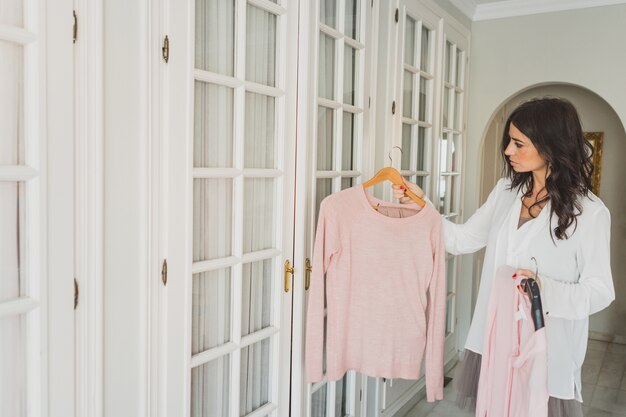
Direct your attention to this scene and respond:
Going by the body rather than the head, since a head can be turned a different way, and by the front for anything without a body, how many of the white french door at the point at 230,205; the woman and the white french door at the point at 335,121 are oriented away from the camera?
0

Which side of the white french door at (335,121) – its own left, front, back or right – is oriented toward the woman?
front

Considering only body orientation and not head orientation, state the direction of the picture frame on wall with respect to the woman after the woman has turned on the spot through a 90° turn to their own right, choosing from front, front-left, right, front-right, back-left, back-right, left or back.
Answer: front-right

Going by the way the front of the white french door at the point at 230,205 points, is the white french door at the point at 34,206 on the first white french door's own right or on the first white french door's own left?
on the first white french door's own right

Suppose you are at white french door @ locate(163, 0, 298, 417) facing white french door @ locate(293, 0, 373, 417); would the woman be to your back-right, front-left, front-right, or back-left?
front-right

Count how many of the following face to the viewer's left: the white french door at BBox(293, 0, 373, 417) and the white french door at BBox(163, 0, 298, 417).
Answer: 0

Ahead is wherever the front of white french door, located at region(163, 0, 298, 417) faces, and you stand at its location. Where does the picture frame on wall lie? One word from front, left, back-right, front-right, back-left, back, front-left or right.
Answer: left

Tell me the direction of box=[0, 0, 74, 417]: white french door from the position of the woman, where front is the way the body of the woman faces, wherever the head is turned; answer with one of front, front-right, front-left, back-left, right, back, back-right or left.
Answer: front

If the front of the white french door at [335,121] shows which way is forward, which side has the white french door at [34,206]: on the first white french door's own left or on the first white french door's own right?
on the first white french door's own right

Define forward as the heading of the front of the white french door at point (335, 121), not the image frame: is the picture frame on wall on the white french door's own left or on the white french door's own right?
on the white french door's own left

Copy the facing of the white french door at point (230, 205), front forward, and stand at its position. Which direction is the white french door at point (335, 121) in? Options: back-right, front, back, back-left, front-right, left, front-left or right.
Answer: left

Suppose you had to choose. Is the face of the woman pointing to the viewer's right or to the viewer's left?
to the viewer's left

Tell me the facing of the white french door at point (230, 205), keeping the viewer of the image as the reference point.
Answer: facing the viewer and to the right of the viewer
